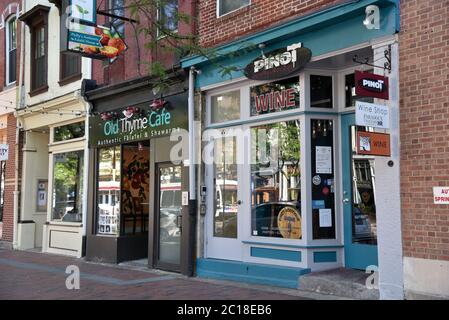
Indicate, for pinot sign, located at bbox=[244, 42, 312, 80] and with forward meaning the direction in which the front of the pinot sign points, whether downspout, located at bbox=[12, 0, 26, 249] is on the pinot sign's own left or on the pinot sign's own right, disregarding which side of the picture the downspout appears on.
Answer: on the pinot sign's own right

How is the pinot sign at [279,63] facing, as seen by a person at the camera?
facing the viewer and to the left of the viewer

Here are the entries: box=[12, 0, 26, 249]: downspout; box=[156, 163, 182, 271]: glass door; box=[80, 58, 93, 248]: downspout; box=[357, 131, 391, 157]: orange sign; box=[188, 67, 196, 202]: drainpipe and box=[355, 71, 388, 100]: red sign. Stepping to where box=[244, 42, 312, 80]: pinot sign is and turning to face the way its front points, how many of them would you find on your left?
2

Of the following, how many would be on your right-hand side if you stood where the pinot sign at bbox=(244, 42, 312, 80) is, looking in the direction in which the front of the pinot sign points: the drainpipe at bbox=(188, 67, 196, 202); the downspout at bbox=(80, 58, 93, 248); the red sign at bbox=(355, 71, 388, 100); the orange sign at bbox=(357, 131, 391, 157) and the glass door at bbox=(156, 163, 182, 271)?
3

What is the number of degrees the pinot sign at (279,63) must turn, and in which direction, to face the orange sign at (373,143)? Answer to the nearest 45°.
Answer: approximately 90° to its left

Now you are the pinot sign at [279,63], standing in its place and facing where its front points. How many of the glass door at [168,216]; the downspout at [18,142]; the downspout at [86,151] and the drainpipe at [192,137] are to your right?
4

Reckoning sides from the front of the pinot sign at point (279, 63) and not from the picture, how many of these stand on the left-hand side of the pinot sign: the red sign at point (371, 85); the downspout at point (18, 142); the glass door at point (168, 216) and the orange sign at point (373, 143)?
2

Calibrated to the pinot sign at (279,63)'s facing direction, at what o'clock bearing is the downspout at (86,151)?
The downspout is roughly at 3 o'clock from the pinot sign.

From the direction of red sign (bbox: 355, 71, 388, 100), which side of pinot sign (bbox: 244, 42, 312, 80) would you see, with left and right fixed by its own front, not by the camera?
left

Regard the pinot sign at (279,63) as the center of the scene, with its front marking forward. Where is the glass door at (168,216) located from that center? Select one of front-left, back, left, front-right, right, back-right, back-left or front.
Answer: right

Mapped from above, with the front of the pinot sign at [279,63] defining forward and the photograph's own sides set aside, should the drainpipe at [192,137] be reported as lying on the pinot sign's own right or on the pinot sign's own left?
on the pinot sign's own right
